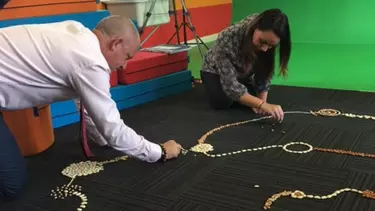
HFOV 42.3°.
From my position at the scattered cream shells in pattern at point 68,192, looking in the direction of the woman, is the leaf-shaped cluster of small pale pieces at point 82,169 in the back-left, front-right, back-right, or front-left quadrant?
front-left

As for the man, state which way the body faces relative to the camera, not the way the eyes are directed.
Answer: to the viewer's right

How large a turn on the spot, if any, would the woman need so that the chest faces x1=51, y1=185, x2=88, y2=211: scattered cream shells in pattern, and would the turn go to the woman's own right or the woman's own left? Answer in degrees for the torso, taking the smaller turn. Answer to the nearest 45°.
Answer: approximately 90° to the woman's own right

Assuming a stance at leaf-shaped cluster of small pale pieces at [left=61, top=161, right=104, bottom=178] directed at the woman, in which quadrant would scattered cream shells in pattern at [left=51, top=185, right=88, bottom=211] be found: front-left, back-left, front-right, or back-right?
back-right

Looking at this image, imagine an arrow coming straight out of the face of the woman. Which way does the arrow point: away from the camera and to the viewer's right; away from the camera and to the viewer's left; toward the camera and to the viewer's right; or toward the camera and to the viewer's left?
toward the camera and to the viewer's right

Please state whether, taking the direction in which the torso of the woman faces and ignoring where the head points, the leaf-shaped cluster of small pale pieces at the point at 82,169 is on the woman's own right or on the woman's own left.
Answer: on the woman's own right

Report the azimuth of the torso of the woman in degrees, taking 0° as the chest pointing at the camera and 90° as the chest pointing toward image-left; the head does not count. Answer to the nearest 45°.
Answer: approximately 315°

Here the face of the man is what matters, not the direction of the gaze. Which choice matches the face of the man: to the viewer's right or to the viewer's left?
to the viewer's right

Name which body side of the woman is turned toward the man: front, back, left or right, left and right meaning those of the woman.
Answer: right
